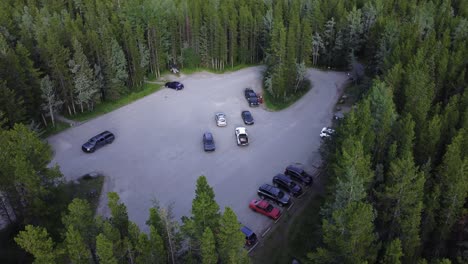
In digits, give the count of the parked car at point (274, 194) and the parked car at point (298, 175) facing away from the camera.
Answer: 0

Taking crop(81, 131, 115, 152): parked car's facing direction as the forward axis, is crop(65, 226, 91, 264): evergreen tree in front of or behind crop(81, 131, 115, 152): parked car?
in front

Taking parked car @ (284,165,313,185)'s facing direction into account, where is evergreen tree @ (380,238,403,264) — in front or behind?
in front

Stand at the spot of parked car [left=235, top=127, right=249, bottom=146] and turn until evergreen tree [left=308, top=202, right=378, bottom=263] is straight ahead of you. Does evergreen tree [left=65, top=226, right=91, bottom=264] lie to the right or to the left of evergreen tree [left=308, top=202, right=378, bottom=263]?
right

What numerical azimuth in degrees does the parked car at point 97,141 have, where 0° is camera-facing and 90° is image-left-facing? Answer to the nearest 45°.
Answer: approximately 45°

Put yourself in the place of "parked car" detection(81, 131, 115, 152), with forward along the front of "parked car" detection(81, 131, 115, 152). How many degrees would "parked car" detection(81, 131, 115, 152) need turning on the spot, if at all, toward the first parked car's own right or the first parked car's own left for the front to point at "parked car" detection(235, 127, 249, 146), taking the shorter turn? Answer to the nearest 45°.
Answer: approximately 135° to the first parked car's own left
